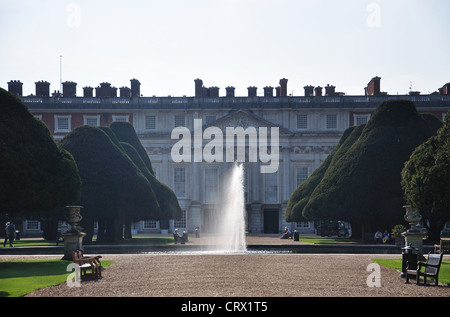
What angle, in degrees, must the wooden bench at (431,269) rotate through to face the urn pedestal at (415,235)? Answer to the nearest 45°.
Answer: approximately 135° to its right

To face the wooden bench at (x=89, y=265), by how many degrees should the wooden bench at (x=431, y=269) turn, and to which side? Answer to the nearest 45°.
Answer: approximately 45° to its right

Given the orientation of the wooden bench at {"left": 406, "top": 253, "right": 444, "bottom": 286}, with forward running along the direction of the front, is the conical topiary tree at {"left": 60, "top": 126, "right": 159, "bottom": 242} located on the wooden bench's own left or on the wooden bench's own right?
on the wooden bench's own right

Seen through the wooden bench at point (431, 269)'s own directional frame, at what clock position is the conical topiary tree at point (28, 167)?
The conical topiary tree is roughly at 2 o'clock from the wooden bench.

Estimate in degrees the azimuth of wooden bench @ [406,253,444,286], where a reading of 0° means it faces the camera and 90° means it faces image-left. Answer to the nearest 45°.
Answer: approximately 45°

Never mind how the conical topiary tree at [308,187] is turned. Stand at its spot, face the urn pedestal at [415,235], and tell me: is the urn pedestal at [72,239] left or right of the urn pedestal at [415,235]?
right

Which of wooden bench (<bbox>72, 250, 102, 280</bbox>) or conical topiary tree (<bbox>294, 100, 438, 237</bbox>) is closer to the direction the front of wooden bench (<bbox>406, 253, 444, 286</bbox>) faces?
the wooden bench

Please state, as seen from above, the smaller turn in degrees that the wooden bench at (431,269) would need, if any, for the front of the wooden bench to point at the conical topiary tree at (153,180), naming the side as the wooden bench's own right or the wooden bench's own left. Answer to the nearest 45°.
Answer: approximately 90° to the wooden bench's own right

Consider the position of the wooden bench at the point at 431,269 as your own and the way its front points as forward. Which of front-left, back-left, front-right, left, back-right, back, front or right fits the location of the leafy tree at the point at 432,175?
back-right
